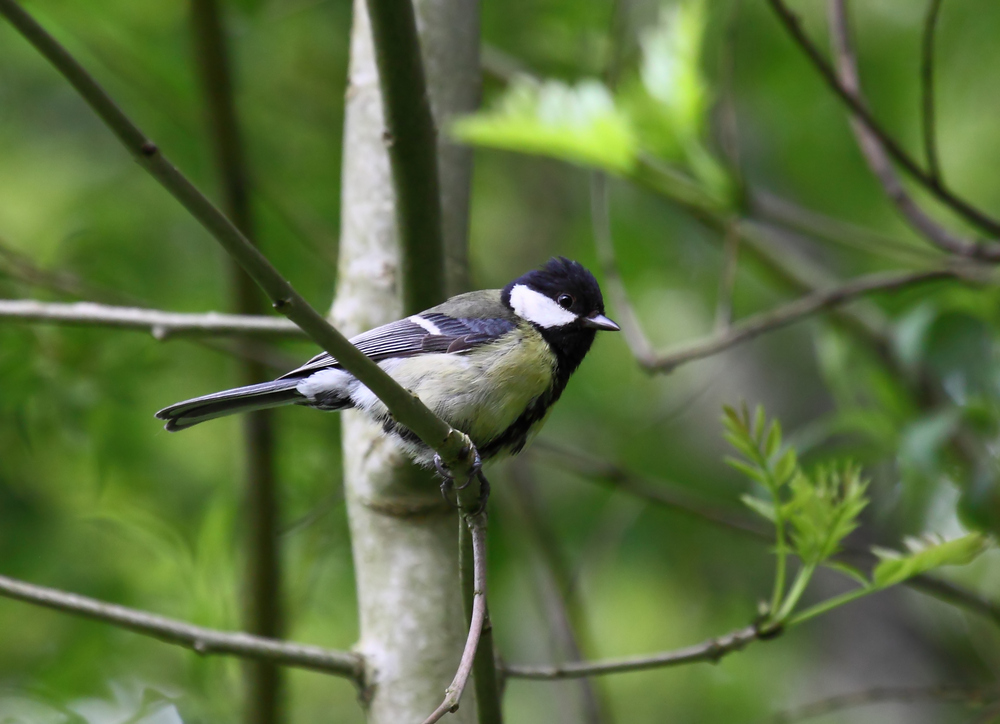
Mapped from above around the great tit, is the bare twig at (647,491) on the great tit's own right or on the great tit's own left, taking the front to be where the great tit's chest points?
on the great tit's own left

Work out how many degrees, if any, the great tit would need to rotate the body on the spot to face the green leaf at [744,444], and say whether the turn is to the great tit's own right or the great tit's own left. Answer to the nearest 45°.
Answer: approximately 45° to the great tit's own right

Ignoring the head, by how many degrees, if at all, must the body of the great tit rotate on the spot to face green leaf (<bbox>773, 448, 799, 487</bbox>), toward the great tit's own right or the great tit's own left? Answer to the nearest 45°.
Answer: approximately 45° to the great tit's own right

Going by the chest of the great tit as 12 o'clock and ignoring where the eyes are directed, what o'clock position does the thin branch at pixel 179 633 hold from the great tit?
The thin branch is roughly at 5 o'clock from the great tit.

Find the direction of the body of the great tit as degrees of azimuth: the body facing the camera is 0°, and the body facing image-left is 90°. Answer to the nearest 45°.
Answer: approximately 270°

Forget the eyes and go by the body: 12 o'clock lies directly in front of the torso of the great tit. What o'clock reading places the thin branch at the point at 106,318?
The thin branch is roughly at 5 o'clock from the great tit.

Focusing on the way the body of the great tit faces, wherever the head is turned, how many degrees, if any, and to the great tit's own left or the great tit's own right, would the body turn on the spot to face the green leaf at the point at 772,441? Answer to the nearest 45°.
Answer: approximately 45° to the great tit's own right
